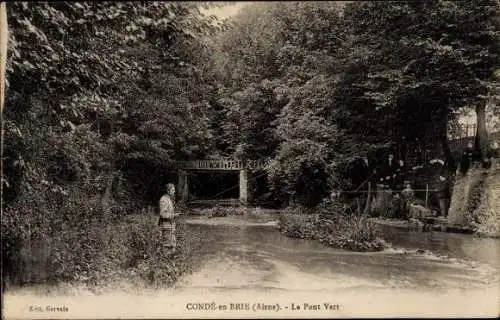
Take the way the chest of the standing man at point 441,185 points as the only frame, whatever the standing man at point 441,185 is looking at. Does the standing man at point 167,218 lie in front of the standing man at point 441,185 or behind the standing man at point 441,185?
in front

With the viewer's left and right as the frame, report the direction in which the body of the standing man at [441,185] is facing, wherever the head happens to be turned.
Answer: facing the viewer and to the left of the viewer
